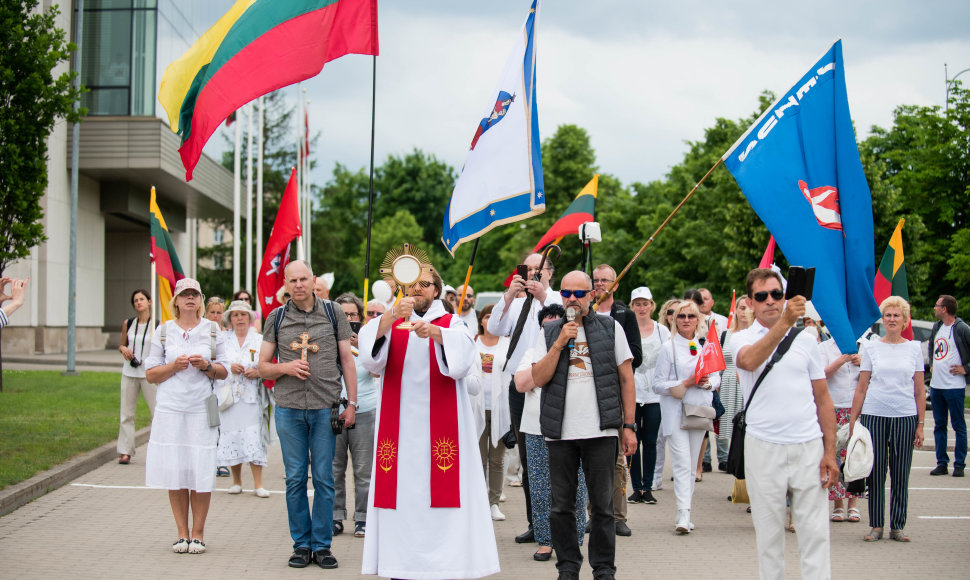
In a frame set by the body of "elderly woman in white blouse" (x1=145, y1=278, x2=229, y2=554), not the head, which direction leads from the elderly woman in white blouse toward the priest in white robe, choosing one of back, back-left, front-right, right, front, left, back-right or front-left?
front-left

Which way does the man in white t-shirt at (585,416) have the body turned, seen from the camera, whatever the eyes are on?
toward the camera

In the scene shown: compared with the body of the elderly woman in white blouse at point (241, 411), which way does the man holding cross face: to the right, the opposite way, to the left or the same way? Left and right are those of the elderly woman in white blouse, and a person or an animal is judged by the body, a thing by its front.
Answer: the same way

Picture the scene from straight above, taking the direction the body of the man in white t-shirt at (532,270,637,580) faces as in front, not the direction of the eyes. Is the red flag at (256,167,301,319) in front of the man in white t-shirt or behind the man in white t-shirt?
behind

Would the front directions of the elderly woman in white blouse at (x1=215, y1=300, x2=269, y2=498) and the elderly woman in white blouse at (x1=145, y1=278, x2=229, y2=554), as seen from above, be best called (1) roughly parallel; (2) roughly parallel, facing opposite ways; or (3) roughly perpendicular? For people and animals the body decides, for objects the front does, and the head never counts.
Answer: roughly parallel

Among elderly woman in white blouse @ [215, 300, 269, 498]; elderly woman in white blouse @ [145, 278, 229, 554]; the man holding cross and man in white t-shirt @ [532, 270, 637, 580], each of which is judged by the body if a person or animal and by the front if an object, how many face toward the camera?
4

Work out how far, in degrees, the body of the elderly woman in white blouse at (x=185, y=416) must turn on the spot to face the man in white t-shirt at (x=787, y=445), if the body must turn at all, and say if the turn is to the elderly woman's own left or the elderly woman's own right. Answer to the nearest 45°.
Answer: approximately 45° to the elderly woman's own left

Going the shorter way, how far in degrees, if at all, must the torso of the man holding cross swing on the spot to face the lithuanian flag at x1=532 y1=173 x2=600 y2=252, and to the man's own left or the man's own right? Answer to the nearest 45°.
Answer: approximately 135° to the man's own left

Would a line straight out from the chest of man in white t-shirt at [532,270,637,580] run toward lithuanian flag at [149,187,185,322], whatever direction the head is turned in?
no

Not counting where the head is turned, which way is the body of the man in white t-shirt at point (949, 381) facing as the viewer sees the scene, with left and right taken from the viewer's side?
facing the viewer and to the left of the viewer

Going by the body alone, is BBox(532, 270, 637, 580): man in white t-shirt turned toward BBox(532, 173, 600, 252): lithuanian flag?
no

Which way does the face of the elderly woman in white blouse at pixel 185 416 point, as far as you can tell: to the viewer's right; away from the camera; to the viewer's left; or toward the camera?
toward the camera

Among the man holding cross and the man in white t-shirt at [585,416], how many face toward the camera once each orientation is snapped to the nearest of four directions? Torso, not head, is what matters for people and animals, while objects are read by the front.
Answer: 2
